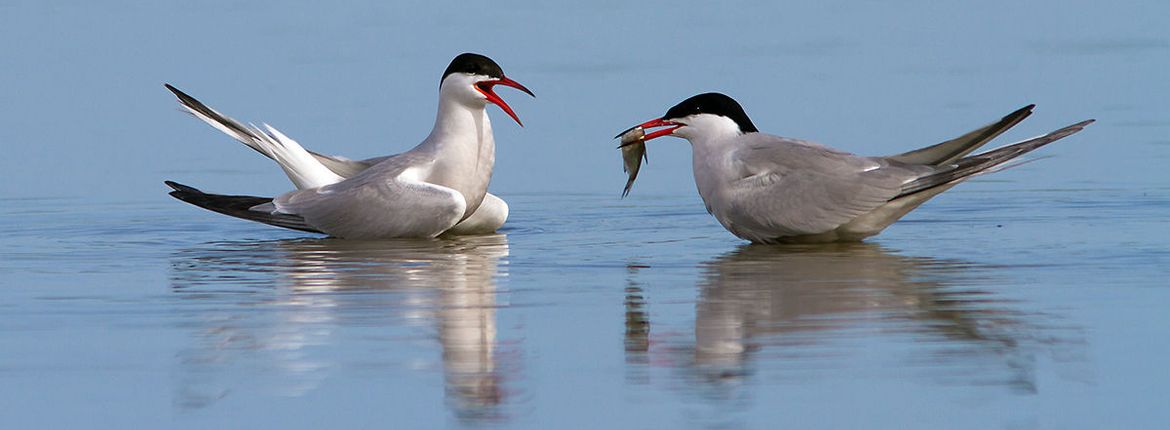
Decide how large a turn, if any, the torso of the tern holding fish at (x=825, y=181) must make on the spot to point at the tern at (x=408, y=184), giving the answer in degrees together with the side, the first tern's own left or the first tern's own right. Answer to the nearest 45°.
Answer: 0° — it already faces it

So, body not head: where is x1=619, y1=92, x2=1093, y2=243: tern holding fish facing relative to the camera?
to the viewer's left
